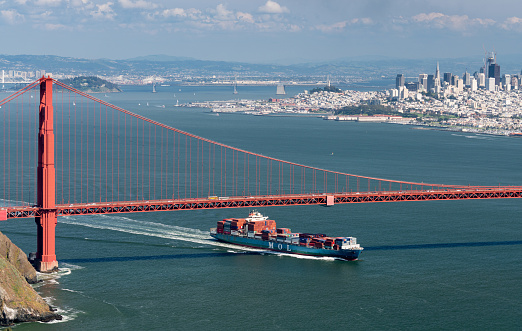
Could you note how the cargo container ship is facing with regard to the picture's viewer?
facing the viewer and to the right of the viewer
